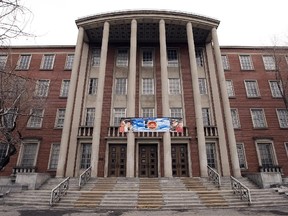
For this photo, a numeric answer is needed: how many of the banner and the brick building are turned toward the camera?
2

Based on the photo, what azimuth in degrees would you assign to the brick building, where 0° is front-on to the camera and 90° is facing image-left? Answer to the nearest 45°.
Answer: approximately 0°

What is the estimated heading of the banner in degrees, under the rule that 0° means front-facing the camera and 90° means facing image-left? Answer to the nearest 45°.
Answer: approximately 0°
